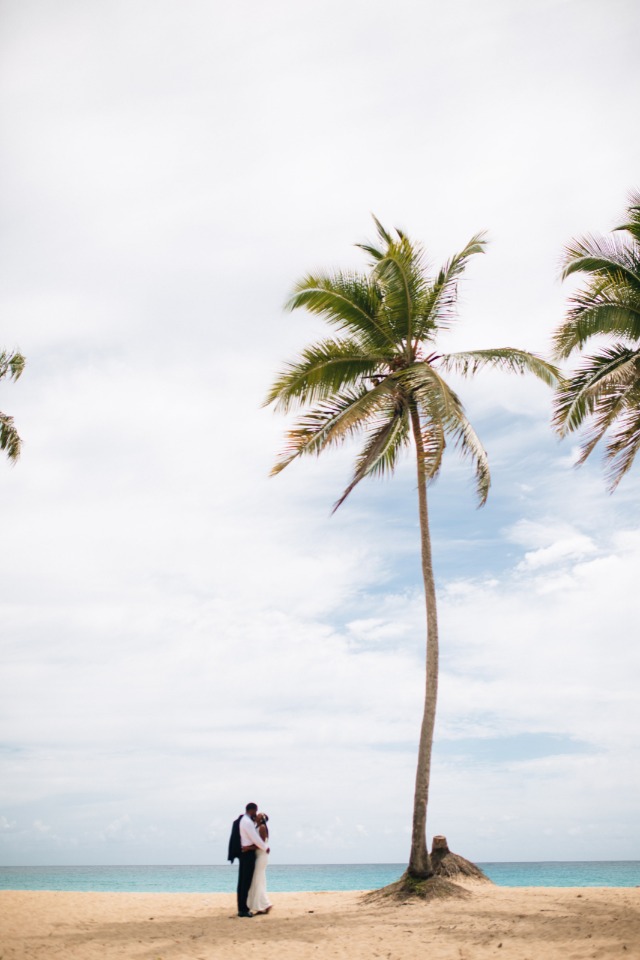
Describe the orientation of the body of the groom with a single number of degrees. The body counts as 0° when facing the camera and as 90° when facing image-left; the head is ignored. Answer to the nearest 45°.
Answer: approximately 270°
